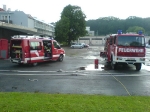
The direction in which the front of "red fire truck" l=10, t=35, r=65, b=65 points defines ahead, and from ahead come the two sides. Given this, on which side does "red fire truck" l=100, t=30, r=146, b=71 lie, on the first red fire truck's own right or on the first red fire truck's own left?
on the first red fire truck's own right
